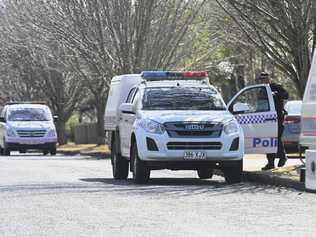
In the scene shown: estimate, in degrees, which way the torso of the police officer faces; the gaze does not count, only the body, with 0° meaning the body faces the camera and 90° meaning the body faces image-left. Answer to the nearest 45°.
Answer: approximately 90°
